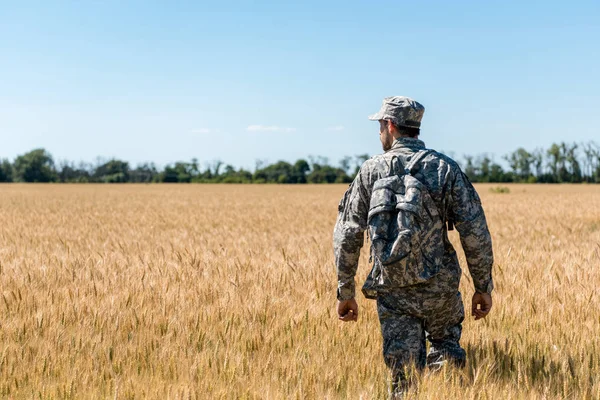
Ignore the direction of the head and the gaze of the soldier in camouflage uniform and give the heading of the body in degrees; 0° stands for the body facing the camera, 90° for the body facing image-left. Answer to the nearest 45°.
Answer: approximately 180°

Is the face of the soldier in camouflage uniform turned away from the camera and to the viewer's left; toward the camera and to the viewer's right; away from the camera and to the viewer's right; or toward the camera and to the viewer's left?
away from the camera and to the viewer's left
